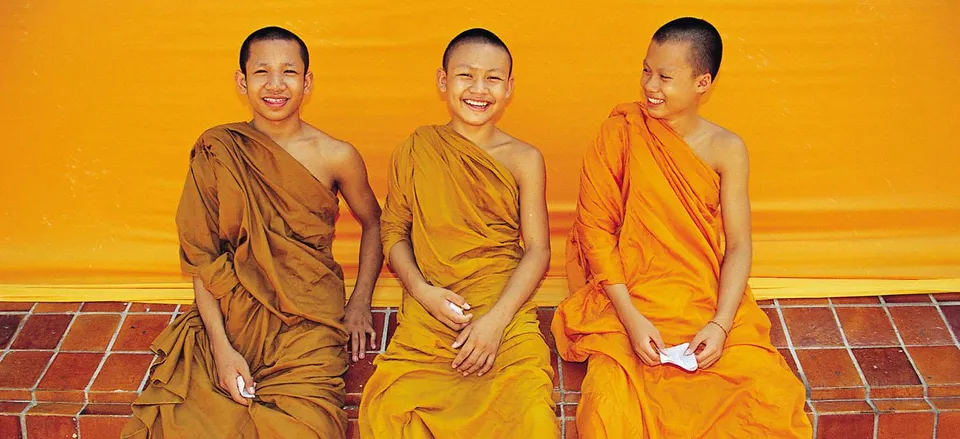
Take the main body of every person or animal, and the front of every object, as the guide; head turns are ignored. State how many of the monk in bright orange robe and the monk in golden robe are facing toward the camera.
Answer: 2

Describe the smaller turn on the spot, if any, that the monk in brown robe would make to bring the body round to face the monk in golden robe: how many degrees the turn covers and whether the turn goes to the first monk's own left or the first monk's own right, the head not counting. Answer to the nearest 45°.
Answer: approximately 90° to the first monk's own left

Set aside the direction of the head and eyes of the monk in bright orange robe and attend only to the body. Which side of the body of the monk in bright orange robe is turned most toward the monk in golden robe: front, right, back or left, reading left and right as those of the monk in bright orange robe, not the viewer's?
right

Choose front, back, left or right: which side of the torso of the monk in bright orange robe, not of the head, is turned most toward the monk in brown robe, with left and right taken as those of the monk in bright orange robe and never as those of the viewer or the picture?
right

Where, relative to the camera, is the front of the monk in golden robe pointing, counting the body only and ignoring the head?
toward the camera

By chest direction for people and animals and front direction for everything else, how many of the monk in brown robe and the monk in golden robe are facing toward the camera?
2

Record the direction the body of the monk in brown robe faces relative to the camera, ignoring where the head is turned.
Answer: toward the camera

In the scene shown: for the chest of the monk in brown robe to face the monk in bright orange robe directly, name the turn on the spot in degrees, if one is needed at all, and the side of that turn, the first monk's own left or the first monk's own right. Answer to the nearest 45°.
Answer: approximately 90° to the first monk's own left

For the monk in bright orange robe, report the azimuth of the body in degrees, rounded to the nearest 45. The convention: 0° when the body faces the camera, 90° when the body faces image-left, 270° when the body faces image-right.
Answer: approximately 0°

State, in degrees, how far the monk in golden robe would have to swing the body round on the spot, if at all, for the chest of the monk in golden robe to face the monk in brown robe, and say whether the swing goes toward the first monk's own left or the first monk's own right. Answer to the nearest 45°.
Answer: approximately 90° to the first monk's own right

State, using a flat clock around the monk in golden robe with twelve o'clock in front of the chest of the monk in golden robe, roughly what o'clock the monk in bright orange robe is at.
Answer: The monk in bright orange robe is roughly at 9 o'clock from the monk in golden robe.
